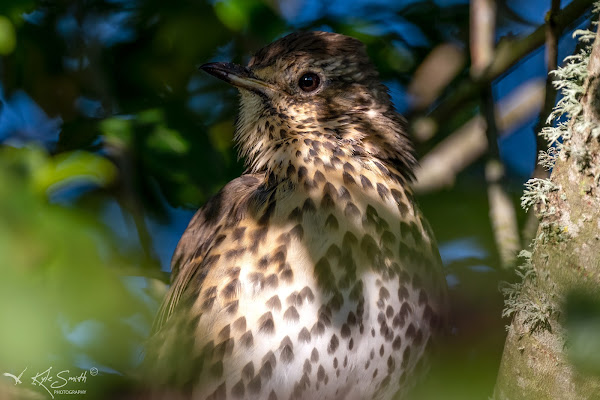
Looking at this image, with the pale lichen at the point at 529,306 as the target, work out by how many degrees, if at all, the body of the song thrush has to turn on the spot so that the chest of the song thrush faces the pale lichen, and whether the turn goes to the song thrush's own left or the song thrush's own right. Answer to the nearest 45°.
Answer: approximately 45° to the song thrush's own left

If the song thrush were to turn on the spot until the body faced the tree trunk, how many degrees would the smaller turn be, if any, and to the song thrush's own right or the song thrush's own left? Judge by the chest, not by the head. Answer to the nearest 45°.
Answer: approximately 45° to the song thrush's own left

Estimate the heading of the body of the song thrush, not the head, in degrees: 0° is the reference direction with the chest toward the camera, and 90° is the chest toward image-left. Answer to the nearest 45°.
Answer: approximately 0°
